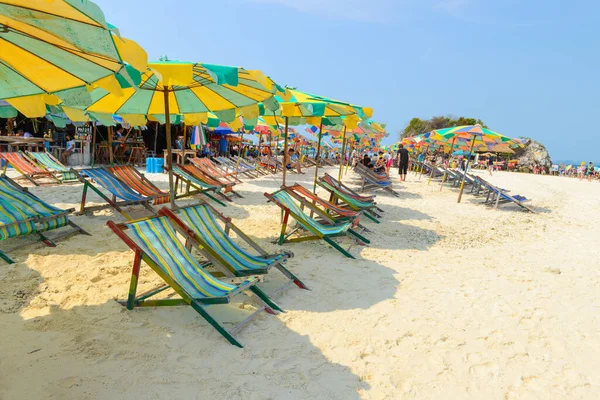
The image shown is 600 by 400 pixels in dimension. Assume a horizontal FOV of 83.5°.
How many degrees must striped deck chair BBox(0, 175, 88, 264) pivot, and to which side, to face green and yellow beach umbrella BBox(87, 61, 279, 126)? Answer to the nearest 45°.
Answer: approximately 45° to its left

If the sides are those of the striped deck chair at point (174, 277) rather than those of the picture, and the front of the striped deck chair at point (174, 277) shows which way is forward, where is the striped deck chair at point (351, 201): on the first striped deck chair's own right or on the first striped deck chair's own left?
on the first striped deck chair's own left

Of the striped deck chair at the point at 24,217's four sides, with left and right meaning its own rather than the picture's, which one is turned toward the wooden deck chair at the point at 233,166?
left

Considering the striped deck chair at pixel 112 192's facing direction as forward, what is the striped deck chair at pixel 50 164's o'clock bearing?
the striped deck chair at pixel 50 164 is roughly at 7 o'clock from the striped deck chair at pixel 112 192.

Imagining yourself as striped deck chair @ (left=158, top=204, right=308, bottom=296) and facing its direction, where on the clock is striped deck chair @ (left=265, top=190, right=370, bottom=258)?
striped deck chair @ (left=265, top=190, right=370, bottom=258) is roughly at 9 o'clock from striped deck chair @ (left=158, top=204, right=308, bottom=296).

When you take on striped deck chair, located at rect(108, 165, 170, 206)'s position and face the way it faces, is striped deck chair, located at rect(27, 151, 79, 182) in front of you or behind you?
behind

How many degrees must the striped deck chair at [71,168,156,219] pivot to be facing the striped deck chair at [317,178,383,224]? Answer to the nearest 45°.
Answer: approximately 45° to its left

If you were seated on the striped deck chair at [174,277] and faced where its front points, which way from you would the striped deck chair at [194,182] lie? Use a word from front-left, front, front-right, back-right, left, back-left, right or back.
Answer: back-left

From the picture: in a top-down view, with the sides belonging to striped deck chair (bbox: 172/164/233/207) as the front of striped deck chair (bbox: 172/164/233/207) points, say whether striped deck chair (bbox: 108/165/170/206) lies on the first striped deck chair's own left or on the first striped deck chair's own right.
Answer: on the first striped deck chair's own right

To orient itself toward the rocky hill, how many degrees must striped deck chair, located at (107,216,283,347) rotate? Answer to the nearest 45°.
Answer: approximately 90° to its left

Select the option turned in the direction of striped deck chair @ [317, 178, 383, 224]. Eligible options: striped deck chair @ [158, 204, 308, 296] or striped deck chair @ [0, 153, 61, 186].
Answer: striped deck chair @ [0, 153, 61, 186]

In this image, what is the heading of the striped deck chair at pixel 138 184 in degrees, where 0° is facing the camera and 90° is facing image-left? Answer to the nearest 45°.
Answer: approximately 315°

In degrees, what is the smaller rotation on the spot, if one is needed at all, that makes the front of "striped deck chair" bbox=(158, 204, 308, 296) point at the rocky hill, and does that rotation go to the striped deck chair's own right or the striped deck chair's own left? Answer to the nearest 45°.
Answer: approximately 90° to the striped deck chair's own left

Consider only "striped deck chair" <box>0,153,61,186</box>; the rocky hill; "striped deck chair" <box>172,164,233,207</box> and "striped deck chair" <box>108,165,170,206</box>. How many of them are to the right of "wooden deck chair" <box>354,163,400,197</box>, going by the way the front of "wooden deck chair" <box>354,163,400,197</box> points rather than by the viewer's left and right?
3

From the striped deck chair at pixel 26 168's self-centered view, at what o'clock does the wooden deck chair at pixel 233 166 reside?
The wooden deck chair is roughly at 10 o'clock from the striped deck chair.
